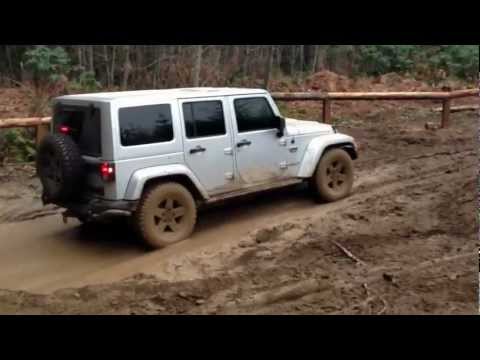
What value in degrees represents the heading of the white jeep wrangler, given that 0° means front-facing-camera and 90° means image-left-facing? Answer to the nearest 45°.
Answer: approximately 225°
